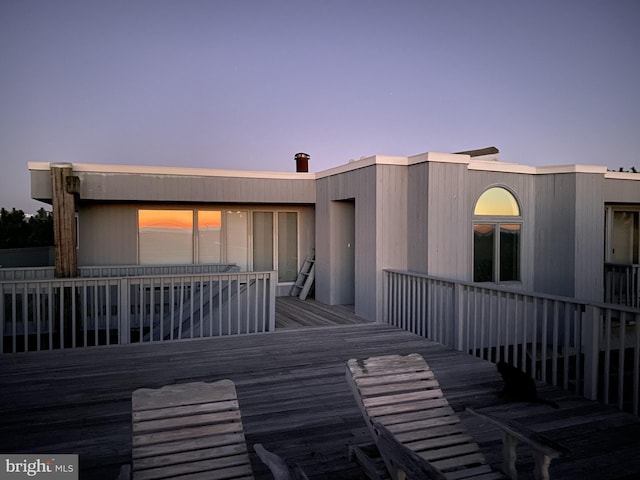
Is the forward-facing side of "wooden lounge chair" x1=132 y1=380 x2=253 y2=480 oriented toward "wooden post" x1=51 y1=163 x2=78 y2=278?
no

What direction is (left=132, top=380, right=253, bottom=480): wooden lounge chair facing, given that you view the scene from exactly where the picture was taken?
facing the viewer

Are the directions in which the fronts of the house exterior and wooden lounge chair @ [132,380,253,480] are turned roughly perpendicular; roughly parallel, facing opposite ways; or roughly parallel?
roughly parallel

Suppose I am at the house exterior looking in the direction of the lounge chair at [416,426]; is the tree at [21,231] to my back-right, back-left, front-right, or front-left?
back-right

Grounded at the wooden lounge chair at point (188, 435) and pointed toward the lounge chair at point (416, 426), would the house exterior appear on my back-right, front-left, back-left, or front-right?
front-left

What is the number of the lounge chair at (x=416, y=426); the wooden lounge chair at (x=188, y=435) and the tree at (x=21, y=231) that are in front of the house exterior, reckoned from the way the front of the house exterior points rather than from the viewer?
2

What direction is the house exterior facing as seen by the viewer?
toward the camera

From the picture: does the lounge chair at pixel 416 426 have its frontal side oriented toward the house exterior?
no

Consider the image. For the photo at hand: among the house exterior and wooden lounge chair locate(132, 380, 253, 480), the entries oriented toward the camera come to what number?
2

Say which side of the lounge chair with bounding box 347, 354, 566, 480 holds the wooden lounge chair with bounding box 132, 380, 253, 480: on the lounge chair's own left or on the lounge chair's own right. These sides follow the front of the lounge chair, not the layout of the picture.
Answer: on the lounge chair's own right

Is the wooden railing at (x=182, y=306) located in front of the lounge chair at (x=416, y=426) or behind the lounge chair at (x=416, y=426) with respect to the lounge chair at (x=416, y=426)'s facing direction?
behind

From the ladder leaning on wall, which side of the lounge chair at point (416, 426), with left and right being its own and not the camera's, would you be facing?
back

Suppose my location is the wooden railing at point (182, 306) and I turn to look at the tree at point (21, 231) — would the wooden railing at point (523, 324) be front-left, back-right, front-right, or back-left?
back-right

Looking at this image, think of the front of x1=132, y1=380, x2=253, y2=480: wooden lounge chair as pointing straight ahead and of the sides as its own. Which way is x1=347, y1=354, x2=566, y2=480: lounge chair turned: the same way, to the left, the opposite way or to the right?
the same way

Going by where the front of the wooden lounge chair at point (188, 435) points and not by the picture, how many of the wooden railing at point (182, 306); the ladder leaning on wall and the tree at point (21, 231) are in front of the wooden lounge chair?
0

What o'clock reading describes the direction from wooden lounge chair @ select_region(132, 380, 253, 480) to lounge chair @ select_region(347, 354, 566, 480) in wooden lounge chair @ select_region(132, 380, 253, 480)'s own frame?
The lounge chair is roughly at 9 o'clock from the wooden lounge chair.

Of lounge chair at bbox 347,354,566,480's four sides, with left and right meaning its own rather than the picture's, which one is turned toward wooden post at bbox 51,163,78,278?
back

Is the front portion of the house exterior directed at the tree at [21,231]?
no

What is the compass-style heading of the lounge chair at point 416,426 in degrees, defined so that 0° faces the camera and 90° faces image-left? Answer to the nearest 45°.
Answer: approximately 315°
